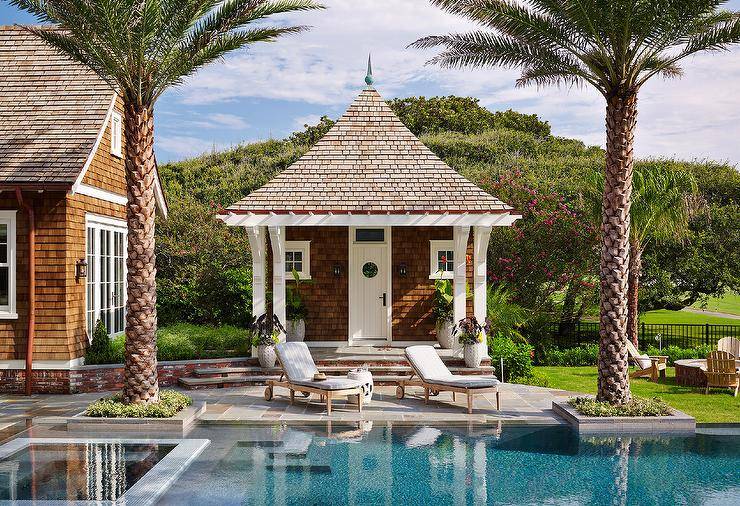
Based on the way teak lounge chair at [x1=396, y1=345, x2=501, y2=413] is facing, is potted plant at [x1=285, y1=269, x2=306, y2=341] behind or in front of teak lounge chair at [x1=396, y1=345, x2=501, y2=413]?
behind

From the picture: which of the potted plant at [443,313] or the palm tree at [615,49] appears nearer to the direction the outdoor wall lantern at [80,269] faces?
the palm tree

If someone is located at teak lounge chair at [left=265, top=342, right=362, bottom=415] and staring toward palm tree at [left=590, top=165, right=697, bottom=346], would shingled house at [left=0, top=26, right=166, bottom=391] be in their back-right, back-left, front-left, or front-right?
back-left

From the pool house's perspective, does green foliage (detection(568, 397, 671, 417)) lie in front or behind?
in front

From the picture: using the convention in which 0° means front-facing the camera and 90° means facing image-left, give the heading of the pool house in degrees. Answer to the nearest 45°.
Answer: approximately 0°

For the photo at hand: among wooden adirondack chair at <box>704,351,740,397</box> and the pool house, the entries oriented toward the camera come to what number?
1

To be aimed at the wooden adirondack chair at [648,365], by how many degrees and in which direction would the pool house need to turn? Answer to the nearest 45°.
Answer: approximately 90° to its left

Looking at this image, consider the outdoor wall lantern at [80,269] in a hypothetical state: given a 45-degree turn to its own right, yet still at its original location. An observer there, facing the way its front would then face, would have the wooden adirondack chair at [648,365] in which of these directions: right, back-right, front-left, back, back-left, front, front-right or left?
left

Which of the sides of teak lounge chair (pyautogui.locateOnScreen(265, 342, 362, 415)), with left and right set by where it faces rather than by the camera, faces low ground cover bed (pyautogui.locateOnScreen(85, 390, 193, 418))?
right
